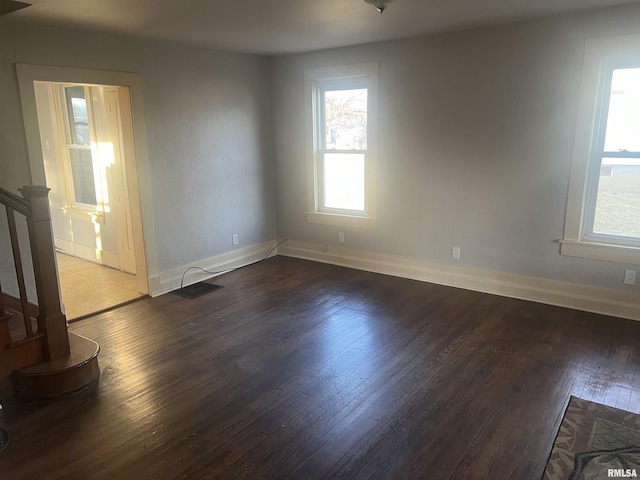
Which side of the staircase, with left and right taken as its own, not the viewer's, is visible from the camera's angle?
right

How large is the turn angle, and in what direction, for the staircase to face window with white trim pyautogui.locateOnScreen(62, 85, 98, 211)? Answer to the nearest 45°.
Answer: approximately 90° to its left

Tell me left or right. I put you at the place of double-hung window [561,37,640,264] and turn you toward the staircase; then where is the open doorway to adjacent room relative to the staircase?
right

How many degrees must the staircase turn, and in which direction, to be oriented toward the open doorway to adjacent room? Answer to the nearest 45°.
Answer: approximately 90° to its left

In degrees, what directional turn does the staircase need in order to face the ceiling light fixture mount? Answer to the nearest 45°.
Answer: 0° — it already faces it

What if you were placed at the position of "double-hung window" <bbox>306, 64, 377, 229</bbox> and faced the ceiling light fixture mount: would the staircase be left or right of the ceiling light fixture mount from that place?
right

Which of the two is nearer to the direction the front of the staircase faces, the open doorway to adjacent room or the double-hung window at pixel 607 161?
the double-hung window

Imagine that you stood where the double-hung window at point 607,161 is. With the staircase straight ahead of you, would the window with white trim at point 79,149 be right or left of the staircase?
right
